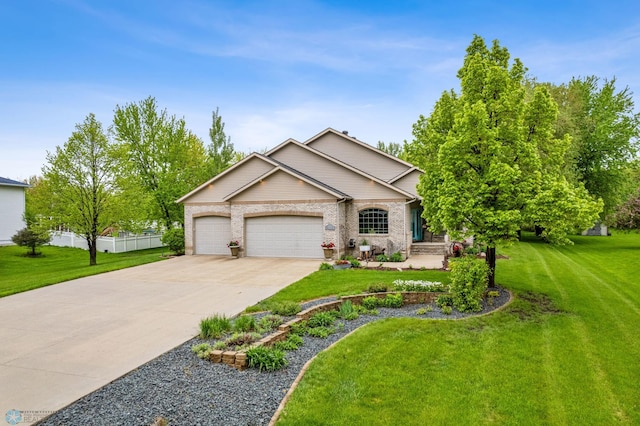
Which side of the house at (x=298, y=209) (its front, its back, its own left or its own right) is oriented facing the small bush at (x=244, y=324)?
front

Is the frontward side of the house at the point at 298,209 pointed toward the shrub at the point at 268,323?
yes

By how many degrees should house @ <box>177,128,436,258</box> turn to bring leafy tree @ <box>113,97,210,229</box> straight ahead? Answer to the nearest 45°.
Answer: approximately 135° to its right

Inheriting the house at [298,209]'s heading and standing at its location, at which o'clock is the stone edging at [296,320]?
The stone edging is roughly at 12 o'clock from the house.

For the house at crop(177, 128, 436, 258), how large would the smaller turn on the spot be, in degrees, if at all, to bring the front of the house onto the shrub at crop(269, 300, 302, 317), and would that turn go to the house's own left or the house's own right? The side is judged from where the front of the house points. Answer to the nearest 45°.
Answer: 0° — it already faces it

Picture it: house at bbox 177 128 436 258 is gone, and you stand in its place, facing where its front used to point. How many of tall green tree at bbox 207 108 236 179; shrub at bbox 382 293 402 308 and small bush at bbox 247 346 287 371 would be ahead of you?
2

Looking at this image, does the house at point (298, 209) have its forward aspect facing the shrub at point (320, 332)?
yes

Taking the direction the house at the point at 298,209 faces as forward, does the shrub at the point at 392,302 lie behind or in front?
in front

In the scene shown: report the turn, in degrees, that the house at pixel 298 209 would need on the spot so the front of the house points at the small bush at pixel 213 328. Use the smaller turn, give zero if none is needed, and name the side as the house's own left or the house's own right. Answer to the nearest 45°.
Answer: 0° — it already faces it

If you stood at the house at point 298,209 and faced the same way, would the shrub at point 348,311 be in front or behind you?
in front

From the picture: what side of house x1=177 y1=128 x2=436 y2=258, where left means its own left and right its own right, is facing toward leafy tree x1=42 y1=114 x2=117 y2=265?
right

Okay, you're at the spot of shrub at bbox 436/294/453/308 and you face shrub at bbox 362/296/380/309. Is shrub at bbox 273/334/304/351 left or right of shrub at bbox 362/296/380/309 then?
left

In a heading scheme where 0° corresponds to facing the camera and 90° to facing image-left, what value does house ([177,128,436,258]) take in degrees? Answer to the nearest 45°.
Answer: approximately 0°
